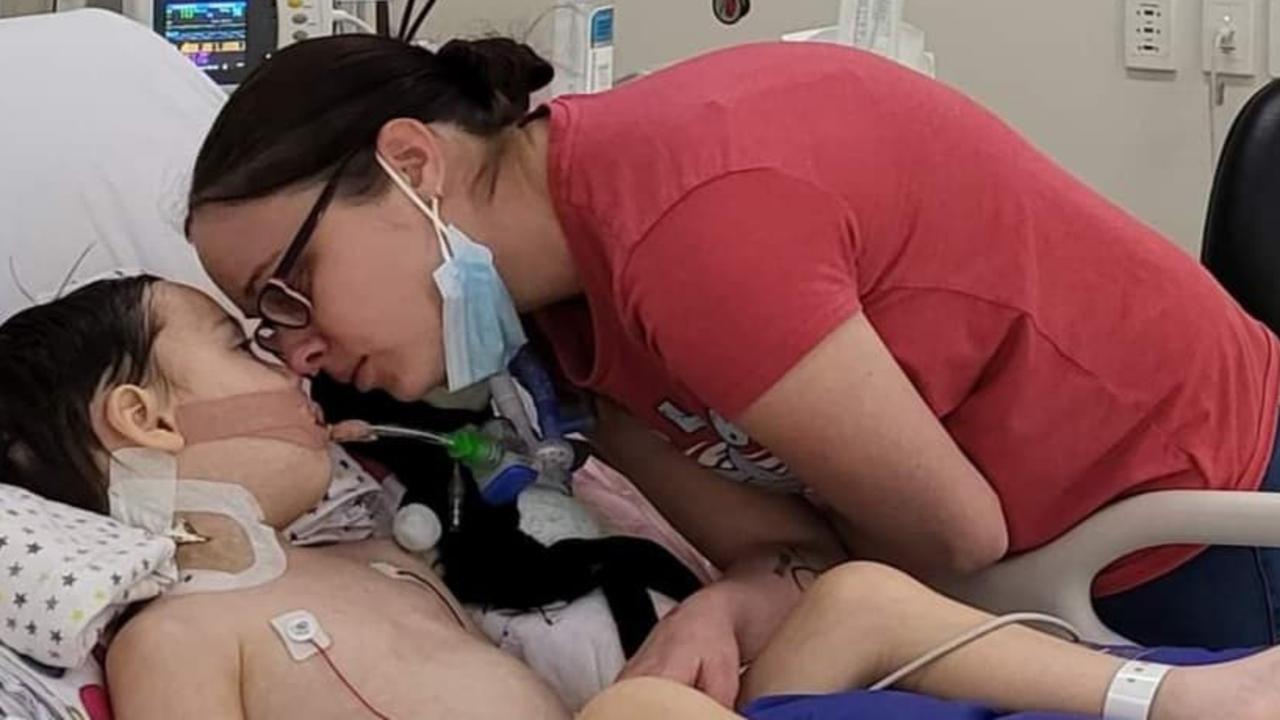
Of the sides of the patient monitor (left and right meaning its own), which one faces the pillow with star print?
front

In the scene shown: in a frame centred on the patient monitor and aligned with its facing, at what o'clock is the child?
The child is roughly at 12 o'clock from the patient monitor.

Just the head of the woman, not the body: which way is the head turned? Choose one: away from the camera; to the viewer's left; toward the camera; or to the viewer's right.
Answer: to the viewer's left

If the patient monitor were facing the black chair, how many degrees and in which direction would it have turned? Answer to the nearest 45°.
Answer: approximately 45° to its left

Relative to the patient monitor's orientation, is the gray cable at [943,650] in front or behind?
in front

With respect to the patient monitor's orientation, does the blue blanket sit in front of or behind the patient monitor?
in front

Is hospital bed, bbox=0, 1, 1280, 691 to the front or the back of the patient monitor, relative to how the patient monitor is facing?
to the front

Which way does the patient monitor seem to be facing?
toward the camera

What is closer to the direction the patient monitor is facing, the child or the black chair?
the child

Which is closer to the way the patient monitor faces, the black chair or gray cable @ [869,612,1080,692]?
the gray cable
